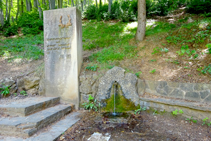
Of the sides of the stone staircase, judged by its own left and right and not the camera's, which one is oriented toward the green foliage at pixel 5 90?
back

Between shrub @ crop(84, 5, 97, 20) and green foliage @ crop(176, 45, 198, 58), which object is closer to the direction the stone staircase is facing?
the green foliage

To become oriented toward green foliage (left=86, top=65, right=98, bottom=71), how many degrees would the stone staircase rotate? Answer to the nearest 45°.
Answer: approximately 90° to its left

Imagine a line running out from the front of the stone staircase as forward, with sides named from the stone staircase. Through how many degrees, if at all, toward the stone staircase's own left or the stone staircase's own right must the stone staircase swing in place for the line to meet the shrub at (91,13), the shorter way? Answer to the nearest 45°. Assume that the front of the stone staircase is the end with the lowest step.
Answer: approximately 90° to the stone staircase's own left

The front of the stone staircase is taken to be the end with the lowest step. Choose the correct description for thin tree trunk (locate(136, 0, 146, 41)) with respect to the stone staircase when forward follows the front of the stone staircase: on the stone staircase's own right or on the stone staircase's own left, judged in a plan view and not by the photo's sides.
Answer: on the stone staircase's own left

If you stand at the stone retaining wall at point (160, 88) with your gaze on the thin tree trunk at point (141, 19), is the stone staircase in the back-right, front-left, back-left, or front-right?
back-left

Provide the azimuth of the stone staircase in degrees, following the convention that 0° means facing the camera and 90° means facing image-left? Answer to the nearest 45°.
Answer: approximately 315°

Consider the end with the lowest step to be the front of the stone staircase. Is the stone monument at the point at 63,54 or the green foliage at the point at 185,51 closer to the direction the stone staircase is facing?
the green foliage

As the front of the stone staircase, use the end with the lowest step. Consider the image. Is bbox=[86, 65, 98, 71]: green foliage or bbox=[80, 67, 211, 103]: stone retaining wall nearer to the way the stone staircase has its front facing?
the stone retaining wall

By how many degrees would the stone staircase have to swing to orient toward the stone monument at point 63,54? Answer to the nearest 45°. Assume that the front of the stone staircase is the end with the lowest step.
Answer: approximately 90° to its left
